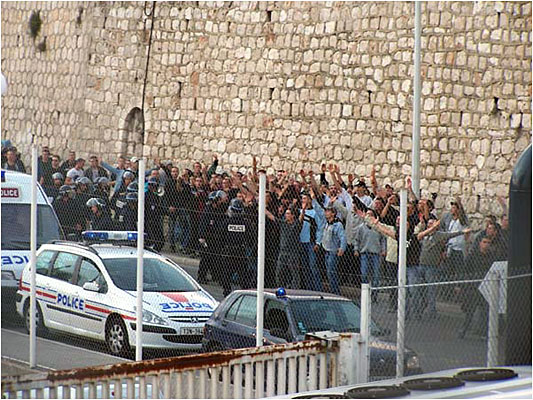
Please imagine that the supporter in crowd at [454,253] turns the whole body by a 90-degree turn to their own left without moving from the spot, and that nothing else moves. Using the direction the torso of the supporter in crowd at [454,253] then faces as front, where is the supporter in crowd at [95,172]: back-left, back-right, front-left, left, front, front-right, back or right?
back

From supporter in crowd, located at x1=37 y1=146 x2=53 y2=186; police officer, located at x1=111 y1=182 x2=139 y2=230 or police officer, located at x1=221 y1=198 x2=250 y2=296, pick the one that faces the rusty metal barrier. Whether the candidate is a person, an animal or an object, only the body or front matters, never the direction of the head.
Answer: the supporter in crowd

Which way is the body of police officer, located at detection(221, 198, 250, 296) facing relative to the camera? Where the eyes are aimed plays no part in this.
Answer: away from the camera

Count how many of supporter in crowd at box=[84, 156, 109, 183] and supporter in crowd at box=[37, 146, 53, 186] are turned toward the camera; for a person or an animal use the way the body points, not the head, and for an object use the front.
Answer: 2

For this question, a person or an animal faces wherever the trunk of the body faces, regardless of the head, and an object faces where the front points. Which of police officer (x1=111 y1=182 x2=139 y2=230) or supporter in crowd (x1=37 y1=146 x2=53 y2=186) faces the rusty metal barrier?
the supporter in crowd

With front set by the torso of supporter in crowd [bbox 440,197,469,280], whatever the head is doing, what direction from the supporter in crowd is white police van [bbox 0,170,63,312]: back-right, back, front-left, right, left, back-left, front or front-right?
front-right

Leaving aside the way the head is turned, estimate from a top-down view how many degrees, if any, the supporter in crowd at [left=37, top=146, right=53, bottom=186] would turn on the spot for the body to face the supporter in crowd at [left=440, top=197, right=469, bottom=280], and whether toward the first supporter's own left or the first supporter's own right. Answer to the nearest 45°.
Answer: approximately 45° to the first supporter's own left

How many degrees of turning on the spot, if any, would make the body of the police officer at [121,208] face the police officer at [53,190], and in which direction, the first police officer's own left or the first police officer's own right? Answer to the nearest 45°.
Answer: approximately 90° to the first police officer's own left
